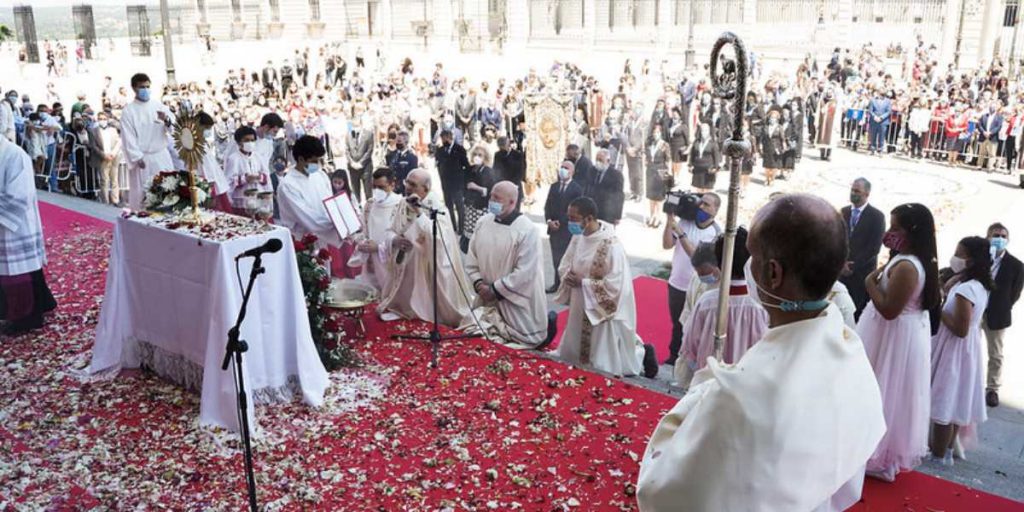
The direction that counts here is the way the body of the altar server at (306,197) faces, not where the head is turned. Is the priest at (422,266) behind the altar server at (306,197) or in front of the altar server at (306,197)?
in front

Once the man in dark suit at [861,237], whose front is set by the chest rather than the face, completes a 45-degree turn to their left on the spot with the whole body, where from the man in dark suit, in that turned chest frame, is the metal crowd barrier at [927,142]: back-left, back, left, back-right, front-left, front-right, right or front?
back

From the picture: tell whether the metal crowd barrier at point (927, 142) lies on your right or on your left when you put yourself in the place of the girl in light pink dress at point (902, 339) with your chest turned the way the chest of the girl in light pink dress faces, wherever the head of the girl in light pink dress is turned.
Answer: on your right

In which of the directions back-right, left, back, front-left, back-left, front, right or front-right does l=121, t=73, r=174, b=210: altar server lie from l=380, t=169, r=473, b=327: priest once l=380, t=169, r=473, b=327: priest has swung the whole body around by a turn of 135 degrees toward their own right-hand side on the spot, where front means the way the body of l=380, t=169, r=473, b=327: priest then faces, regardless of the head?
front-left

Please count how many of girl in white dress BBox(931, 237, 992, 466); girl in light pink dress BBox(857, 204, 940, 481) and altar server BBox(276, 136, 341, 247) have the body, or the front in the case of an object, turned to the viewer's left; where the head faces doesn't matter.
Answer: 2

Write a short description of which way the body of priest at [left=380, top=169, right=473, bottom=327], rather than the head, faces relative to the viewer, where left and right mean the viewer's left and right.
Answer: facing the viewer and to the left of the viewer

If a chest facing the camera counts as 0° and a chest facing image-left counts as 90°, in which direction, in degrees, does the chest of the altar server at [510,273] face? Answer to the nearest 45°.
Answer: approximately 45°

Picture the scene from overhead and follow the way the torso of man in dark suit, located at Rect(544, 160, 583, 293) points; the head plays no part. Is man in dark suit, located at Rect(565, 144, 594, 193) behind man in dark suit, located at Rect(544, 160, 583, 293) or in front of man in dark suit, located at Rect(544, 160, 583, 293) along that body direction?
behind

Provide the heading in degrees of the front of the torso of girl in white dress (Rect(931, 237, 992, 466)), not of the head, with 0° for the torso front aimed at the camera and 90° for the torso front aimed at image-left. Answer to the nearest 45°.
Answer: approximately 90°

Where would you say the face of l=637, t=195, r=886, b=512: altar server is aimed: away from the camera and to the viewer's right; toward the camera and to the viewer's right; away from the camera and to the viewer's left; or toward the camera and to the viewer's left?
away from the camera and to the viewer's left

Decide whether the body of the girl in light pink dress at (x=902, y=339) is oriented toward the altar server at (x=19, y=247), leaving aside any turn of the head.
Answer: yes

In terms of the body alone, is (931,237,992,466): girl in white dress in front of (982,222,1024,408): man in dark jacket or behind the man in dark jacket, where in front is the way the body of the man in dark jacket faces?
in front

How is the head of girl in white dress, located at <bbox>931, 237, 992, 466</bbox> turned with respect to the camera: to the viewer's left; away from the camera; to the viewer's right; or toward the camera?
to the viewer's left

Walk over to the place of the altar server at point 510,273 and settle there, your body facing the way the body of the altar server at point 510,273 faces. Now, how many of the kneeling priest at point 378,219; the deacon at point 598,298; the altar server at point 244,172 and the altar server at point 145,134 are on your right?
3

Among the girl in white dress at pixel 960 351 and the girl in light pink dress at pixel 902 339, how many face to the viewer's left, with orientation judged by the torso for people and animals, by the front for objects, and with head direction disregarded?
2

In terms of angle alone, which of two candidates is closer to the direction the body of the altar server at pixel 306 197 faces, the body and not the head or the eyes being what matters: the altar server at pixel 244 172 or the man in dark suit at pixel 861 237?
the man in dark suit

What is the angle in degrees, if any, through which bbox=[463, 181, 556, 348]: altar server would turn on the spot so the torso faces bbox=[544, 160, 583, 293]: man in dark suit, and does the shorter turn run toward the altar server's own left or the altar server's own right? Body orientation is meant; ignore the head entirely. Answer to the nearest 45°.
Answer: approximately 135° to the altar server's own right
